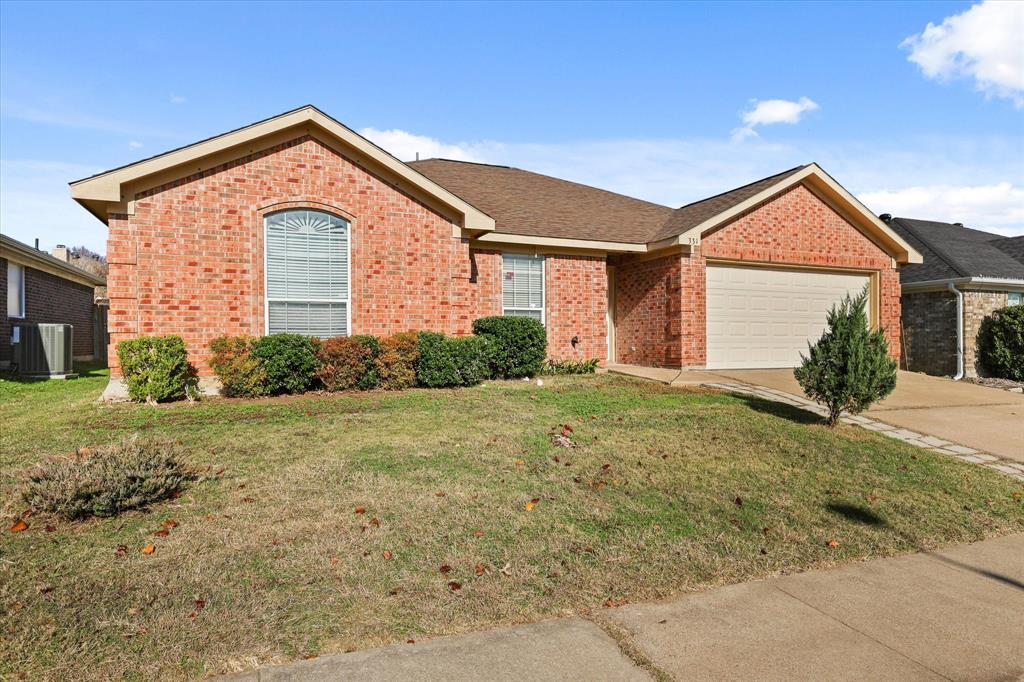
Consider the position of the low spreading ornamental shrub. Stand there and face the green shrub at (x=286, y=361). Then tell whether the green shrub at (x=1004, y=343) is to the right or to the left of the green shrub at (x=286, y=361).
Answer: right

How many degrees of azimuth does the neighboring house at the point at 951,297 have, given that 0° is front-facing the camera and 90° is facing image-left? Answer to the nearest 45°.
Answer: approximately 315°

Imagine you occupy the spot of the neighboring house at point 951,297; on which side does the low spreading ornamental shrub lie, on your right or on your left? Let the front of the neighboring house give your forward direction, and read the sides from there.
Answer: on your right

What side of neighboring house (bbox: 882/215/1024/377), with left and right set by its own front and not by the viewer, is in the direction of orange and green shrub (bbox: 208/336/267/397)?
right

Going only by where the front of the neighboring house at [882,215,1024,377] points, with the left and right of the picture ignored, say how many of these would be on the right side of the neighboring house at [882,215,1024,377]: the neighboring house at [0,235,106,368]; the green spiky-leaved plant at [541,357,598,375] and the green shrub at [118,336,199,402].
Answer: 3

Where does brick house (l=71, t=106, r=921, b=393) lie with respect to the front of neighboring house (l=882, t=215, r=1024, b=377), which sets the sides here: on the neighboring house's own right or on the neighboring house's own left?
on the neighboring house's own right

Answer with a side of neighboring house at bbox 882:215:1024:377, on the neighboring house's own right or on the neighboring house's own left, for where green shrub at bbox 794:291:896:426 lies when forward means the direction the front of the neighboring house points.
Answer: on the neighboring house's own right

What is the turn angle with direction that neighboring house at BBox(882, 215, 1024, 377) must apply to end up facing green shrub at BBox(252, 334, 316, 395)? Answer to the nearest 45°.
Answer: approximately 90° to its right
